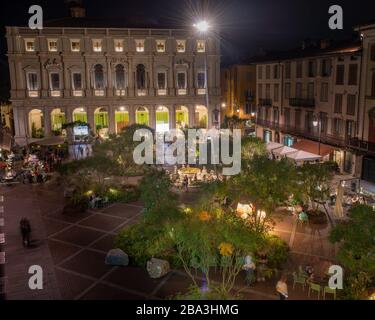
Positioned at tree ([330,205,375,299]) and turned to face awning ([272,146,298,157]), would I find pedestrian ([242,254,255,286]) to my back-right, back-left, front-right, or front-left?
front-left

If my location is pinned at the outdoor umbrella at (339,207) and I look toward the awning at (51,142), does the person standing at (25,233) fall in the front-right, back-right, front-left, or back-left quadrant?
front-left
